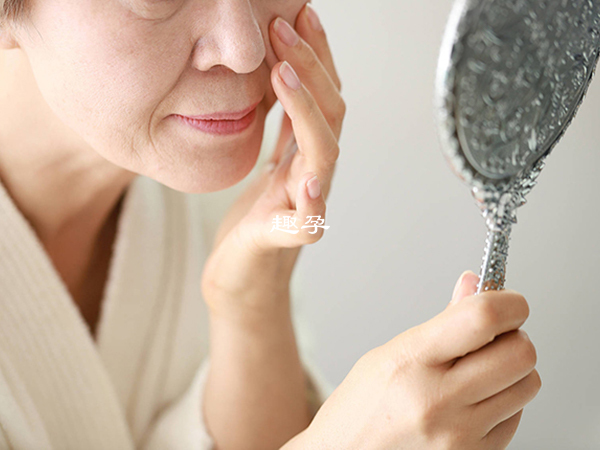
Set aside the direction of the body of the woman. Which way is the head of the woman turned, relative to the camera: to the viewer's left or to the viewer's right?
to the viewer's right

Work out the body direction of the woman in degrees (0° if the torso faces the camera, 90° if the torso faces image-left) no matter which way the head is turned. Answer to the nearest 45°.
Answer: approximately 315°
